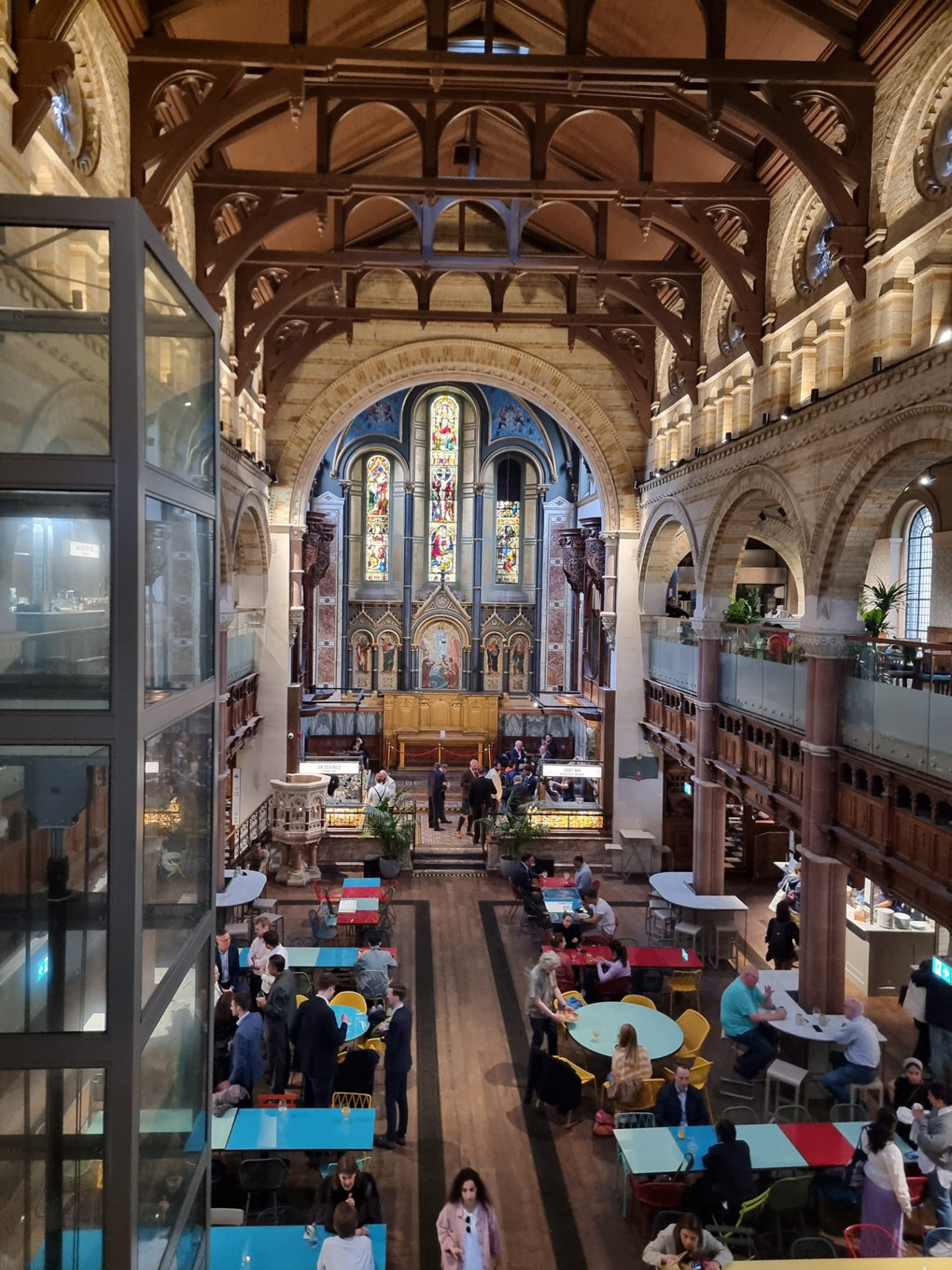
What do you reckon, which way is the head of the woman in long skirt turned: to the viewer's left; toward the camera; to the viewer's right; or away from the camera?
away from the camera

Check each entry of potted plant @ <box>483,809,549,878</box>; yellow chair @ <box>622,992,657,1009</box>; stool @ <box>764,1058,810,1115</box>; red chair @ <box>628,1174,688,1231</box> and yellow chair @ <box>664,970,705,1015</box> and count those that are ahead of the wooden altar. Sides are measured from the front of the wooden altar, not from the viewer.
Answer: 5

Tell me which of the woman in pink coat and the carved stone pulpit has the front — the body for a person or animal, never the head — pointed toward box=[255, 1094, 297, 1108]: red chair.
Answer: the carved stone pulpit

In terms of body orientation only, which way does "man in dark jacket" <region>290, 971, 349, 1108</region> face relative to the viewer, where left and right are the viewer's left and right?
facing away from the viewer and to the right of the viewer

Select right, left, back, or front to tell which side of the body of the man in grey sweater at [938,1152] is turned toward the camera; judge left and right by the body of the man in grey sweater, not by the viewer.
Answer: left

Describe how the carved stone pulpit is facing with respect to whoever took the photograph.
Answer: facing the viewer

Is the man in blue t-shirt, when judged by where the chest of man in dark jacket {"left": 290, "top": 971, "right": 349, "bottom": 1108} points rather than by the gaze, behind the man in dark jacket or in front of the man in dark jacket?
in front

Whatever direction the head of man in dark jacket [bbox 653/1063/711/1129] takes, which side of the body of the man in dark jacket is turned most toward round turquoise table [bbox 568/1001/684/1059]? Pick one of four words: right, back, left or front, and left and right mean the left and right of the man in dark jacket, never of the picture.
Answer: back

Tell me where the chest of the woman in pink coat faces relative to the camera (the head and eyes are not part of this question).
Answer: toward the camera
